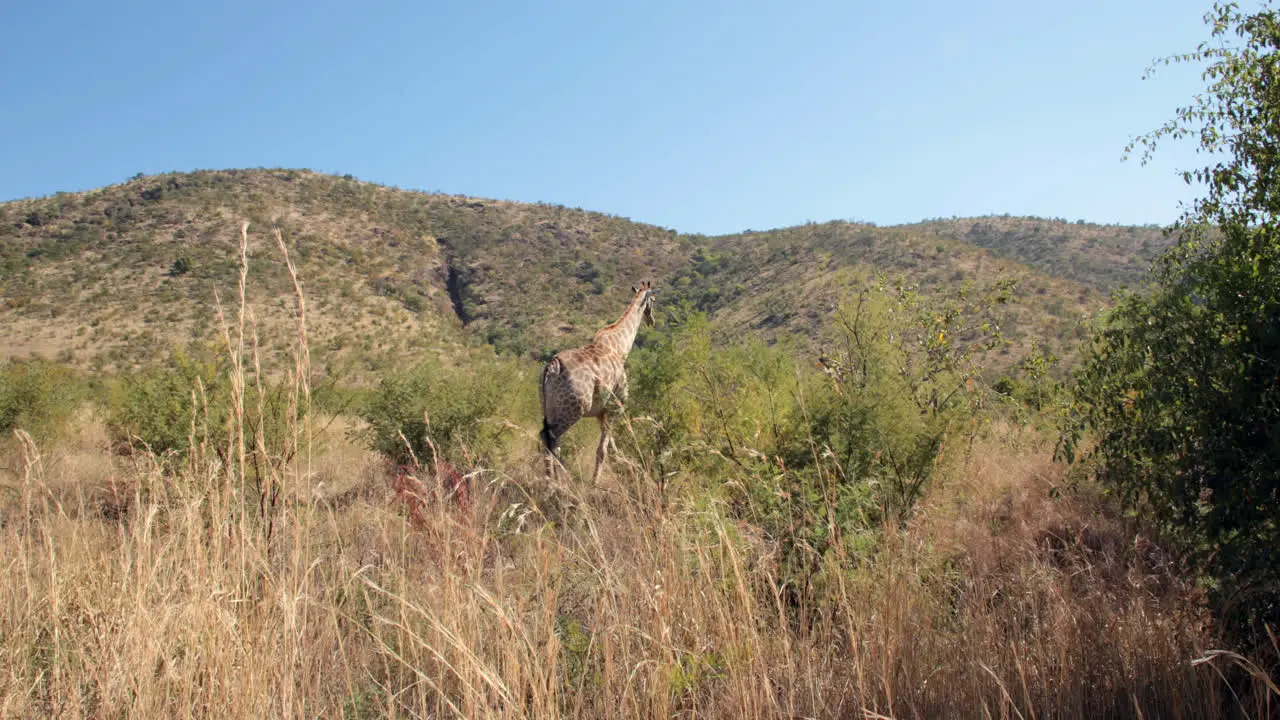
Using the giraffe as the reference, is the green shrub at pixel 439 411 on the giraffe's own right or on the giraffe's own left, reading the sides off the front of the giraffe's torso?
on the giraffe's own left

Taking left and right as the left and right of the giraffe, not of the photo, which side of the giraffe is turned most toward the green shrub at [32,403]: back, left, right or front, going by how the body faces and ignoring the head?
left

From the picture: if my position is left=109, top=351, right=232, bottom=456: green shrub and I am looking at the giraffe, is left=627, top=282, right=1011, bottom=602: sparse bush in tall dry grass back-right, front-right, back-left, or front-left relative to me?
front-right

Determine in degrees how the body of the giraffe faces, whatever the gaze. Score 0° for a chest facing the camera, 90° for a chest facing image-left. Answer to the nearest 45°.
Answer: approximately 225°

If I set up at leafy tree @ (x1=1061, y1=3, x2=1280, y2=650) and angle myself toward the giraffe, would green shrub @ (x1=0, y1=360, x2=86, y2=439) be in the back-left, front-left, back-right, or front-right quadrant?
front-left

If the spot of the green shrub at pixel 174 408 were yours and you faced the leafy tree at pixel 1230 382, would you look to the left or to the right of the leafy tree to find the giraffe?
left

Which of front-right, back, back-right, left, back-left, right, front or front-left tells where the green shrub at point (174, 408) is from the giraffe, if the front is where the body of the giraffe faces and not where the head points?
back-left

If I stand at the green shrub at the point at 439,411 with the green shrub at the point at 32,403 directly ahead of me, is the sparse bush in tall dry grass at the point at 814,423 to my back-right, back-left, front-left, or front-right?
back-left

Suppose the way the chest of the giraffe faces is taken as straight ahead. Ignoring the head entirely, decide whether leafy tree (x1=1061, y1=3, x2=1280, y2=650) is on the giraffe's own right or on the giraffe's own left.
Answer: on the giraffe's own right

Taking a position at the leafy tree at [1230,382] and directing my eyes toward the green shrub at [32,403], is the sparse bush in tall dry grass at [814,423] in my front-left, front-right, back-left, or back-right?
front-right

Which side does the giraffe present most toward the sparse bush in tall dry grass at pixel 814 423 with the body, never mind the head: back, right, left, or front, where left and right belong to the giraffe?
right

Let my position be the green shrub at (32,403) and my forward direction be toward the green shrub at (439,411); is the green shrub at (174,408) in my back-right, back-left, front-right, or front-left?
front-right

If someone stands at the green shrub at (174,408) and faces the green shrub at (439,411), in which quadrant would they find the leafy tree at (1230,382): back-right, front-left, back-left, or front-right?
front-right
